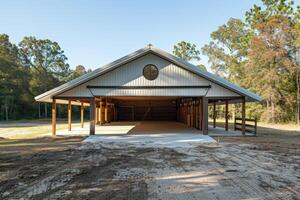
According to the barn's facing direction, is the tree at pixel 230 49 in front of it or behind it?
behind

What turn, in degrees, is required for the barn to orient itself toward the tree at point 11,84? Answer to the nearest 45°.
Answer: approximately 135° to its right

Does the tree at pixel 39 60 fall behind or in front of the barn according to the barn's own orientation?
behind

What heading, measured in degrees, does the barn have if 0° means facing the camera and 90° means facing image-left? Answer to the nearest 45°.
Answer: approximately 0°
